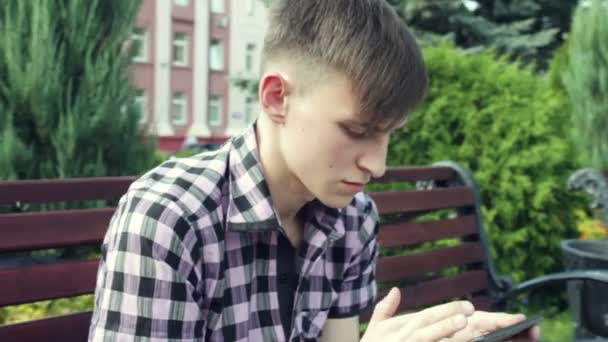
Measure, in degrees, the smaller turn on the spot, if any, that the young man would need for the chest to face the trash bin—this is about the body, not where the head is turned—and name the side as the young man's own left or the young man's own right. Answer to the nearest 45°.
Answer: approximately 90° to the young man's own left

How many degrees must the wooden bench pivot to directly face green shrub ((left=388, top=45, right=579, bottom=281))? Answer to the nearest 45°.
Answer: approximately 135° to its left

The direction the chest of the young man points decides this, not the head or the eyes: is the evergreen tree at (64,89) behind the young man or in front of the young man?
behind

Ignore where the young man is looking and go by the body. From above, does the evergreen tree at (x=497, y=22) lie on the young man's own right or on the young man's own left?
on the young man's own left

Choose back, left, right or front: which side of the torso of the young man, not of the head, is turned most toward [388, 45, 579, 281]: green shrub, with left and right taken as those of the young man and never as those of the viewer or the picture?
left

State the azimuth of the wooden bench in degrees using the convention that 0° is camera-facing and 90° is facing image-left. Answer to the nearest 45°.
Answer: approximately 315°

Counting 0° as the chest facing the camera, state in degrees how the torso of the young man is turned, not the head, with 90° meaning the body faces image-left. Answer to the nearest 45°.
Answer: approximately 315°

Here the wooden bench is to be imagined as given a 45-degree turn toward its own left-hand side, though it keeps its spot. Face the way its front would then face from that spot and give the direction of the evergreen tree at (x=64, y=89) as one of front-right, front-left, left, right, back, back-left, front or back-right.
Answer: back-left
